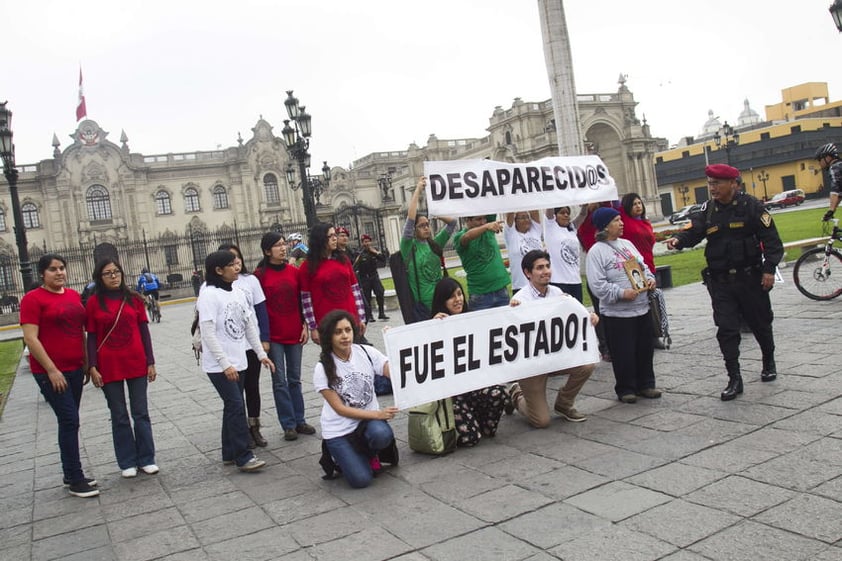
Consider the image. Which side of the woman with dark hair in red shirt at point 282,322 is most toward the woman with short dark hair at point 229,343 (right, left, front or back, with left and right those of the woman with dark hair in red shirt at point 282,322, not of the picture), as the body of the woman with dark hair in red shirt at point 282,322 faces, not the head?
right

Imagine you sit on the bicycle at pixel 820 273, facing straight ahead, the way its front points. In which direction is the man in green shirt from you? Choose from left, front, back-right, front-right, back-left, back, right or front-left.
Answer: front-left

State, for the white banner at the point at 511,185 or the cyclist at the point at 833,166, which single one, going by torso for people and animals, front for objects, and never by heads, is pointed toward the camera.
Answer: the white banner

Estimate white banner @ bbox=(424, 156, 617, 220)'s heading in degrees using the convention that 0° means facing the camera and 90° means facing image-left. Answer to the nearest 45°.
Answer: approximately 0°

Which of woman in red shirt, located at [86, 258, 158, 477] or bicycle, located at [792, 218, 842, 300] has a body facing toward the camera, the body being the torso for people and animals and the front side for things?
the woman in red shirt

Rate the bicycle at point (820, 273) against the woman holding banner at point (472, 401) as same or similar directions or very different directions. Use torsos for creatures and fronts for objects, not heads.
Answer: very different directions

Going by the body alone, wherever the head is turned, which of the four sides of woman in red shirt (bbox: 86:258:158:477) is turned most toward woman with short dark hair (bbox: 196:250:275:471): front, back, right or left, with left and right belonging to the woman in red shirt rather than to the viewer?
left

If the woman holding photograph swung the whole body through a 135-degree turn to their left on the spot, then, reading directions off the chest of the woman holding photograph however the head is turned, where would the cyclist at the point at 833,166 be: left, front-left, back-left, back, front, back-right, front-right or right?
front-right

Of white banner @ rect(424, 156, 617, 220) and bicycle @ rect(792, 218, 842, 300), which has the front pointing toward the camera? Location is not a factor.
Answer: the white banner

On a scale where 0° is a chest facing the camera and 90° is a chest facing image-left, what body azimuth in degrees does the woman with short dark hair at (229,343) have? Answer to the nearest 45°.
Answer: approximately 315°

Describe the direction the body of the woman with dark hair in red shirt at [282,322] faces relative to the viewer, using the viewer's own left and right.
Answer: facing the viewer and to the right of the viewer
